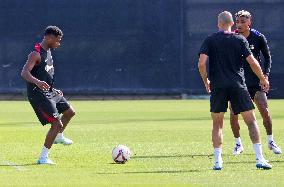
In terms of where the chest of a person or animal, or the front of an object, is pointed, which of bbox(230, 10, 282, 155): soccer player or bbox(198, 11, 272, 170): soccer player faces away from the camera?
bbox(198, 11, 272, 170): soccer player

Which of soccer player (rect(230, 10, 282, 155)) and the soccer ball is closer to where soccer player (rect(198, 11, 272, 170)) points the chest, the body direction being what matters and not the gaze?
the soccer player

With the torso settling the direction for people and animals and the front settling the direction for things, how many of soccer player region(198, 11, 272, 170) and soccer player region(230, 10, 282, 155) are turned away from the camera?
1

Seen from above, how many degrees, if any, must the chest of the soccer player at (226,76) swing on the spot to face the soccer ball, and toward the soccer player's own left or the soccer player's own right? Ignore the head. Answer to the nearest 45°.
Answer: approximately 90° to the soccer player's own left

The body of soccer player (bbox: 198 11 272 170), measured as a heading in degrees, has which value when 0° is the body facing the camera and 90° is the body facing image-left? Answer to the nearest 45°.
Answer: approximately 180°

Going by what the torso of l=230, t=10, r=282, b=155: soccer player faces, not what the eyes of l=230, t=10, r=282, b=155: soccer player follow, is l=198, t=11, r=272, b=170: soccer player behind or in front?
in front

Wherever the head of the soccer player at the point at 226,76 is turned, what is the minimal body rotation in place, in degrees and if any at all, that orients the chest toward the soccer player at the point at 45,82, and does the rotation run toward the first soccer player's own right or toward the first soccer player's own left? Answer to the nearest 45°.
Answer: approximately 90° to the first soccer player's own left

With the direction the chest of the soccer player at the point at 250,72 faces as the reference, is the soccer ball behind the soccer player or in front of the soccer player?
in front
